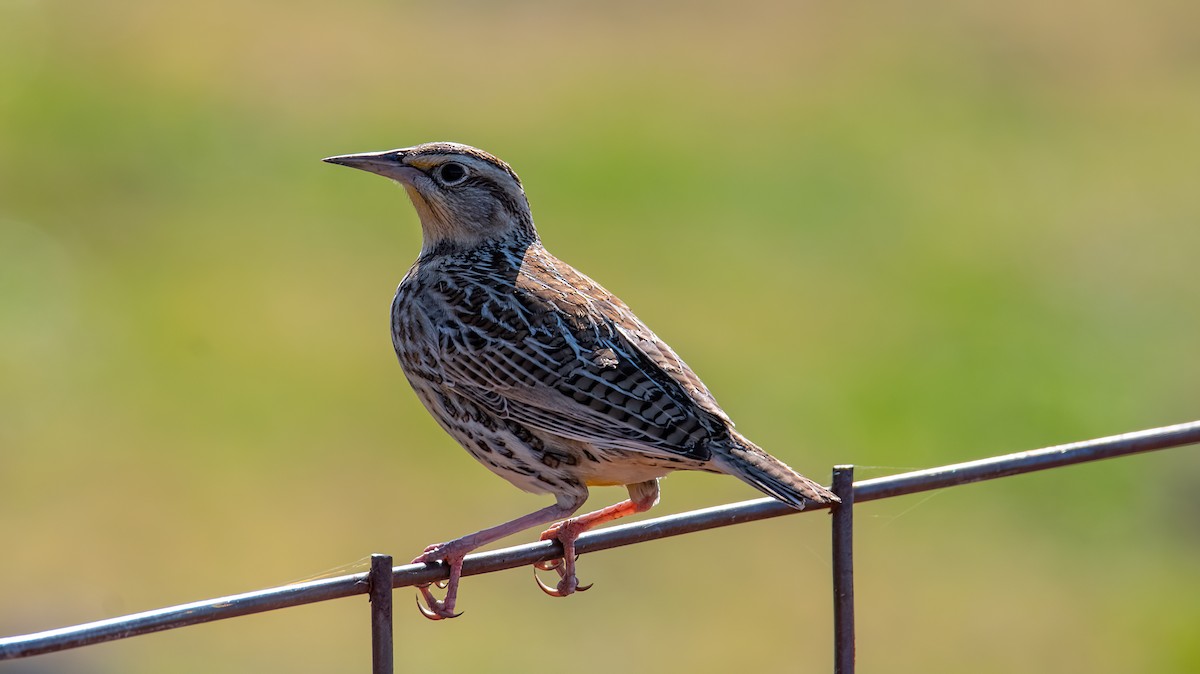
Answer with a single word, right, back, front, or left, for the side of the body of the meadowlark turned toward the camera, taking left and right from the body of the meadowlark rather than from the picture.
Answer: left

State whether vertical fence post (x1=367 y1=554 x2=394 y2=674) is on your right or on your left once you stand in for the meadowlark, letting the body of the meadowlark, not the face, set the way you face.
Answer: on your left

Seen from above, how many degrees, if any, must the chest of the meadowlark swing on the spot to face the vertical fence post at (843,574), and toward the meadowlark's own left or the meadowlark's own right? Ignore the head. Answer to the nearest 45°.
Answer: approximately 135° to the meadowlark's own left
